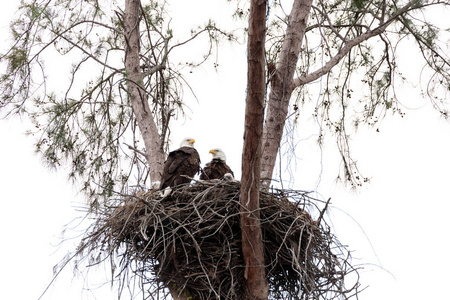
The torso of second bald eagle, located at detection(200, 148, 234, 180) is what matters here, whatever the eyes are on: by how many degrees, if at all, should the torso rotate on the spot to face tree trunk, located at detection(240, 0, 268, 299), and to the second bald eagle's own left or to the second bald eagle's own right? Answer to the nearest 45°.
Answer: approximately 45° to the second bald eagle's own left

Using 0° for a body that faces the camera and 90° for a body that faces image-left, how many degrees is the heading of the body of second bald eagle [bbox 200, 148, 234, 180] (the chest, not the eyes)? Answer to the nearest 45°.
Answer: approximately 45°

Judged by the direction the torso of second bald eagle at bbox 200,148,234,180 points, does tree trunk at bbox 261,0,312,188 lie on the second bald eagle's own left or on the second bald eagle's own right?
on the second bald eagle's own left

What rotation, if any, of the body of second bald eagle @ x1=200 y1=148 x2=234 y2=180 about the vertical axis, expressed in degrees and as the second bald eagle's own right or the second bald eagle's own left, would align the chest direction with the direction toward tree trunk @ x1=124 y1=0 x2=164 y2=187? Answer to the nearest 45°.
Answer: approximately 45° to the second bald eagle's own right
